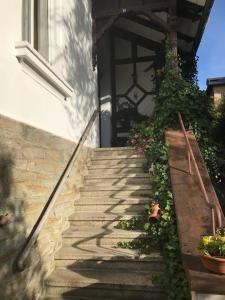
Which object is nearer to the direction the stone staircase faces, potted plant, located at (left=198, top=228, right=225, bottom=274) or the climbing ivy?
the potted plant

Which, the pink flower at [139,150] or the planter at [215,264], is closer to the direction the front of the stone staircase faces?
the planter

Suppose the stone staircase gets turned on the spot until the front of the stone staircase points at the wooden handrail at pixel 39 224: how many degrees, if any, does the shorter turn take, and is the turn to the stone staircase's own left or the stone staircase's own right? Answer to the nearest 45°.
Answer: approximately 45° to the stone staircase's own right

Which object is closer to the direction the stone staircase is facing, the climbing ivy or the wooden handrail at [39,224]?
the wooden handrail

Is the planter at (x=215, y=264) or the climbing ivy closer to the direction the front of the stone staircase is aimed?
the planter

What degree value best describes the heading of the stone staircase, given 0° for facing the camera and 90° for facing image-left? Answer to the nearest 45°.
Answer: approximately 0°
